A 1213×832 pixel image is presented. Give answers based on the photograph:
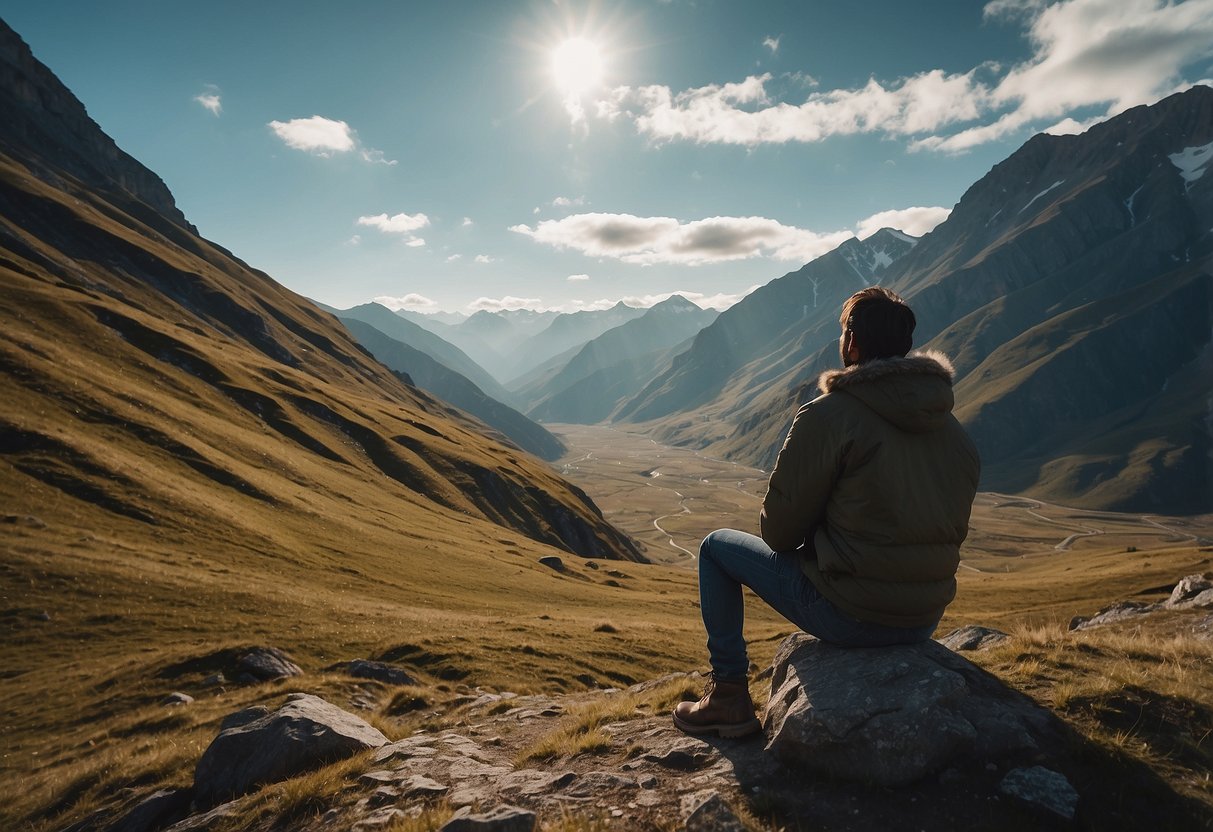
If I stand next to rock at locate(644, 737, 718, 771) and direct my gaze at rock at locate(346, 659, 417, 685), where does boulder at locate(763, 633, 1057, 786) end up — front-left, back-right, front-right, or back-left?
back-right

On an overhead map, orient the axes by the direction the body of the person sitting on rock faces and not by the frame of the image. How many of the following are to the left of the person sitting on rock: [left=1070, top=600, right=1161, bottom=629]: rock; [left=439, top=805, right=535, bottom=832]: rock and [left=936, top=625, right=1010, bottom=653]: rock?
1

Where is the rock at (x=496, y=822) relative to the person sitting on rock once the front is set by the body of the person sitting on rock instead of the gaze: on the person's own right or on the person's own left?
on the person's own left

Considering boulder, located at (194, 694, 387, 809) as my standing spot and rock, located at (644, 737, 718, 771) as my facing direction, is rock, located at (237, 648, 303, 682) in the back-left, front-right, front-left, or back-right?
back-left

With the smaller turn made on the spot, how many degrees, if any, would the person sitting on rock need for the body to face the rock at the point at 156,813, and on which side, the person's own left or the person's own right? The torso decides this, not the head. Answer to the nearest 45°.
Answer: approximately 45° to the person's own left

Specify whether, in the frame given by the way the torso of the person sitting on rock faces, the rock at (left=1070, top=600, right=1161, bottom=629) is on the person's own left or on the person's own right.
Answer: on the person's own right

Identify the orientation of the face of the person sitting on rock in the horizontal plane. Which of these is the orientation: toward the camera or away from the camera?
away from the camera

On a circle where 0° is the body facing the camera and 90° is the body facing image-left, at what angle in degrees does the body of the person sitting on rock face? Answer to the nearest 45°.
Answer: approximately 135°
